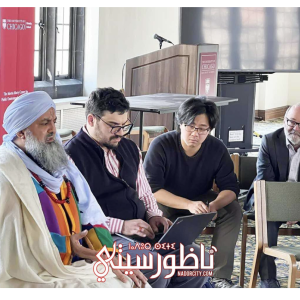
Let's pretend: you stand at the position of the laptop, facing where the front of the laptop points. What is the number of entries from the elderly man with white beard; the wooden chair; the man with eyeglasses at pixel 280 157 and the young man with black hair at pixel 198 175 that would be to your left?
1

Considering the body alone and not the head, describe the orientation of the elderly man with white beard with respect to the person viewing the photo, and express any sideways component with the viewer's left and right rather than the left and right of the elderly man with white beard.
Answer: facing the viewer and to the right of the viewer

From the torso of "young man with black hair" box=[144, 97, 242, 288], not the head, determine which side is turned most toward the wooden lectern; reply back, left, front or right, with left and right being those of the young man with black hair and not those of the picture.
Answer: back

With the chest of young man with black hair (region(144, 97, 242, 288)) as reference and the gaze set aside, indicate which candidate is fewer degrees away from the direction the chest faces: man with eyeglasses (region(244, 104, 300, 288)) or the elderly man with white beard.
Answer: the elderly man with white beard

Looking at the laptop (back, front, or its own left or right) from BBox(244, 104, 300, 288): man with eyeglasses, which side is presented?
right

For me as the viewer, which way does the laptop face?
facing away from the viewer and to the left of the viewer

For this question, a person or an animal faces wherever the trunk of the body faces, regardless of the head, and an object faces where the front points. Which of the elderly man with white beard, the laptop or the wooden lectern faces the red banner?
the laptop
